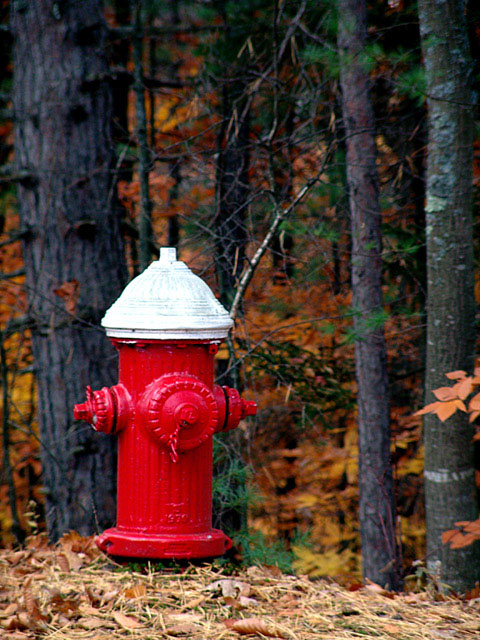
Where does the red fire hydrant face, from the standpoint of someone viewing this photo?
facing the viewer

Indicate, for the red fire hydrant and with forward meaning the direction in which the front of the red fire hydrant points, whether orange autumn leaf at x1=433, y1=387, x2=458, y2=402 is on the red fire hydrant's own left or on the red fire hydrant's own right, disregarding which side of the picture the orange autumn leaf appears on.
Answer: on the red fire hydrant's own left

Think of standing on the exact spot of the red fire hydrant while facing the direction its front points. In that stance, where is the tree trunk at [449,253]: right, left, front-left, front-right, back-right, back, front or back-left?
back-left

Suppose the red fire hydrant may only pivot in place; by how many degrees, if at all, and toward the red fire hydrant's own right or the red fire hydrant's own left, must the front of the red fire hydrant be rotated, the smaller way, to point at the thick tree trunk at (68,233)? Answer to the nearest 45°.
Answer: approximately 180°
